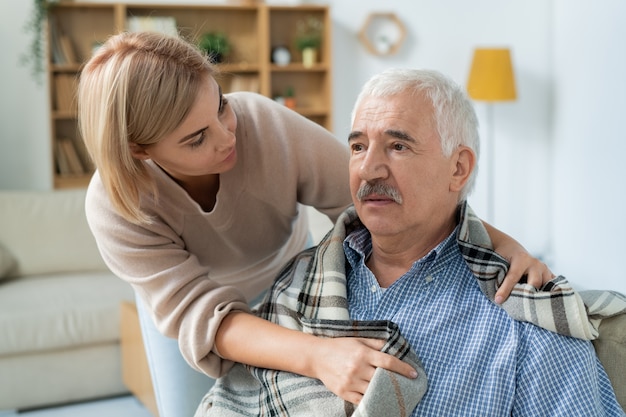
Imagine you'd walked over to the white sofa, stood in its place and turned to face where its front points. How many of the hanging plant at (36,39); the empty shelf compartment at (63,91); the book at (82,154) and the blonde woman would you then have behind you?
3

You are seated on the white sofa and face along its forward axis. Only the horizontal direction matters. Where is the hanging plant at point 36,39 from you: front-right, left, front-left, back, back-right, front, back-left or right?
back

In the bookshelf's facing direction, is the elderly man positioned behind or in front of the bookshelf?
in front

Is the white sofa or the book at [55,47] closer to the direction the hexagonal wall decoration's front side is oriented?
the white sofa

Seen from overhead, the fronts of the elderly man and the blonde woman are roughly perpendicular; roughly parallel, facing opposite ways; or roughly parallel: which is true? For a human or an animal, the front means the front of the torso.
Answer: roughly perpendicular

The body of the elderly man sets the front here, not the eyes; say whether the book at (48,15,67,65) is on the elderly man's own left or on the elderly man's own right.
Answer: on the elderly man's own right

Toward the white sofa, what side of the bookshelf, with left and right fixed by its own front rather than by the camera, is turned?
front

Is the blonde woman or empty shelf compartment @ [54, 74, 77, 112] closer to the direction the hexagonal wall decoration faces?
the blonde woman

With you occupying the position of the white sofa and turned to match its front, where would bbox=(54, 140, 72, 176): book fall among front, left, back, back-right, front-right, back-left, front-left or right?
back

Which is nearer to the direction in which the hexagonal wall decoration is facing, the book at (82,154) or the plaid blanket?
the plaid blanket
